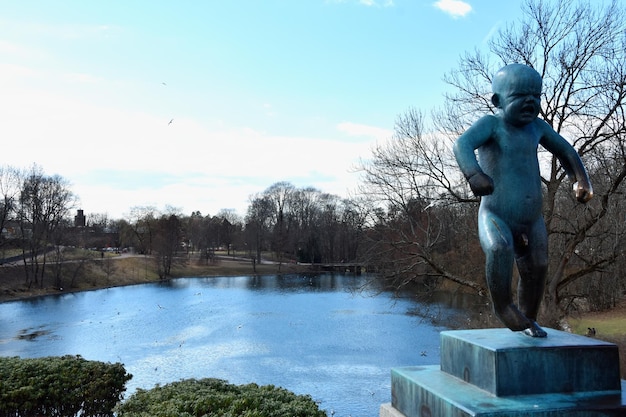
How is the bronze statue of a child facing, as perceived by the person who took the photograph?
facing the viewer and to the right of the viewer

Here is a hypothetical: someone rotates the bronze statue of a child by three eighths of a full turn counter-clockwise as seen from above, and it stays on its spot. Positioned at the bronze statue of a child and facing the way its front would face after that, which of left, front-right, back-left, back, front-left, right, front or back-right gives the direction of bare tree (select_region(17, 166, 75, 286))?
front-left
